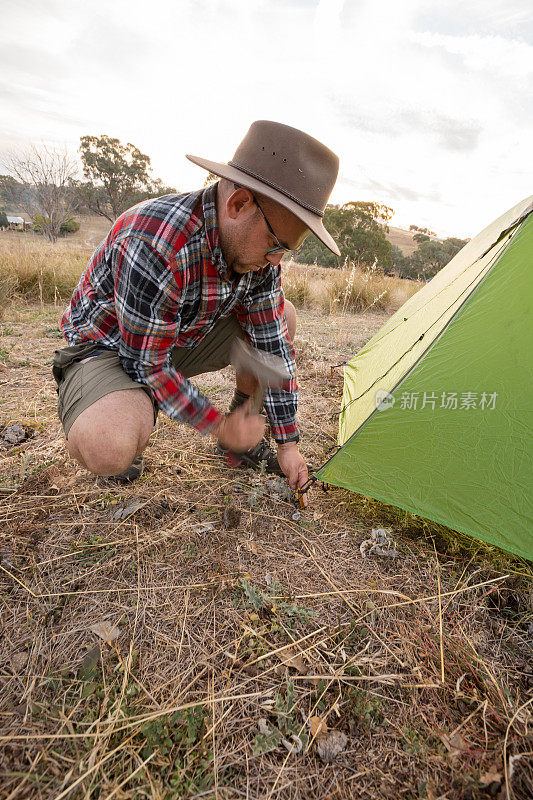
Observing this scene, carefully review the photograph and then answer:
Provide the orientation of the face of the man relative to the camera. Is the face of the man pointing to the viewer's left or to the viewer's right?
to the viewer's right

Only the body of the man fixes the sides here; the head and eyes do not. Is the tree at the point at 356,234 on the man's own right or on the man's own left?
on the man's own left

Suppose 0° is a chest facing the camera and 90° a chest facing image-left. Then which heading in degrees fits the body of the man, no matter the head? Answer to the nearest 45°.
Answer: approximately 315°

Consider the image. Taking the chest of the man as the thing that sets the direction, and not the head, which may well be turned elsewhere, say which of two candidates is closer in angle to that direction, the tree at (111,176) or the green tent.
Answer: the green tent

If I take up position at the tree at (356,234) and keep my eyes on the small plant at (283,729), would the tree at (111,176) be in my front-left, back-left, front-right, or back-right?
back-right

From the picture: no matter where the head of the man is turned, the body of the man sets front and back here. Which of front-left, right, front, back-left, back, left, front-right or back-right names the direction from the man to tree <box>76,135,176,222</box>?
back-left

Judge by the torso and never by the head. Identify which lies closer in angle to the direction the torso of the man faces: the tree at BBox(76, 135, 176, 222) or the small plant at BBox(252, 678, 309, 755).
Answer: the small plant
